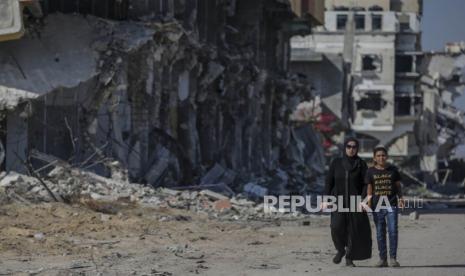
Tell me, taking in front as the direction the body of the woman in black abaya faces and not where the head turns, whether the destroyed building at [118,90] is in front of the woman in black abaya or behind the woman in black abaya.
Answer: behind

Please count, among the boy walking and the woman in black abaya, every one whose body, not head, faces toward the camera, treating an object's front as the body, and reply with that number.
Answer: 2

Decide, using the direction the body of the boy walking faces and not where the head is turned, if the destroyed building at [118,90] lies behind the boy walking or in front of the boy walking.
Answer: behind

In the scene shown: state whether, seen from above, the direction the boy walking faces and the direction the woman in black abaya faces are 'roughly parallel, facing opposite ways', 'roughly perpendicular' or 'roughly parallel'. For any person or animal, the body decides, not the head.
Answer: roughly parallel

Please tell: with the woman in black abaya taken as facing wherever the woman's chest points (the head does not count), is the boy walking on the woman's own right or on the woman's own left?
on the woman's own left

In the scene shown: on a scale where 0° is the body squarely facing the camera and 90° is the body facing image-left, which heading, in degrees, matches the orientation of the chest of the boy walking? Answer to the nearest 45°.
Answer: approximately 0°

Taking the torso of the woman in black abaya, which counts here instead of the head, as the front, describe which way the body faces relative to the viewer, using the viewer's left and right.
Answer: facing the viewer

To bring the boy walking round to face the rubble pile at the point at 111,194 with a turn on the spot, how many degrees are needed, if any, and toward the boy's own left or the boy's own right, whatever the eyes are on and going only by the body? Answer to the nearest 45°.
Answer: approximately 135° to the boy's own right

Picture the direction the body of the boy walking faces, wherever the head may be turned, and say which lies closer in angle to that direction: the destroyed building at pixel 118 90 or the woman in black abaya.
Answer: the woman in black abaya

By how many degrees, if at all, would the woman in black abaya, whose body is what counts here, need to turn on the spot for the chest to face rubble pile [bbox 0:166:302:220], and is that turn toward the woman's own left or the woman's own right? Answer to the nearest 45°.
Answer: approximately 135° to the woman's own right
